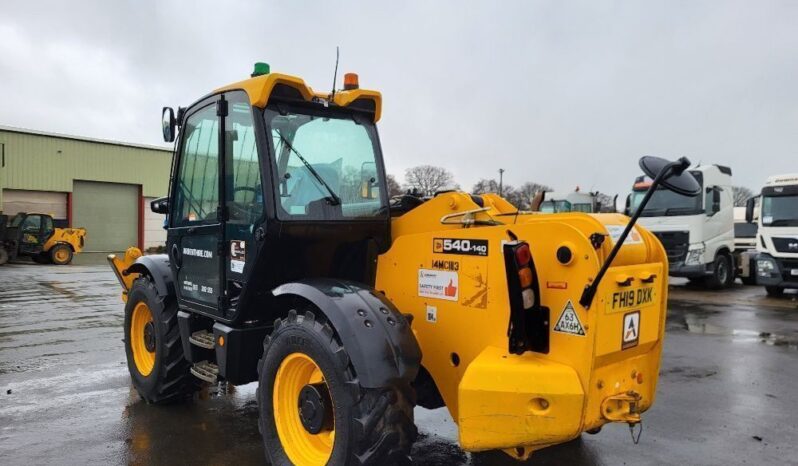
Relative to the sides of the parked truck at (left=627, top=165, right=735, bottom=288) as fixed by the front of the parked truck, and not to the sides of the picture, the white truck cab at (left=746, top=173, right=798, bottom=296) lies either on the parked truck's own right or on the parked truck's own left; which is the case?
on the parked truck's own left

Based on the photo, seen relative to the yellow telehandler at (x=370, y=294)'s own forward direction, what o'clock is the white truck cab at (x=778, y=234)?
The white truck cab is roughly at 3 o'clock from the yellow telehandler.

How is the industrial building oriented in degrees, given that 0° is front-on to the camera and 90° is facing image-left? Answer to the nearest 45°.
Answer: approximately 315°

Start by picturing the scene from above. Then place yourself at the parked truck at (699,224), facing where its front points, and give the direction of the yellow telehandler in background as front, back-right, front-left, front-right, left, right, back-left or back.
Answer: front-right

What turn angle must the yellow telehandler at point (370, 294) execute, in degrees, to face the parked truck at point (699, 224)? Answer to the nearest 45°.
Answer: approximately 90° to its right

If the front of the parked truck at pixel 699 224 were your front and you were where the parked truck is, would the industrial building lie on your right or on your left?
on your right

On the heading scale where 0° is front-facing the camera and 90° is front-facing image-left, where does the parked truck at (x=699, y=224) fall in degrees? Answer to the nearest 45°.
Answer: approximately 45°

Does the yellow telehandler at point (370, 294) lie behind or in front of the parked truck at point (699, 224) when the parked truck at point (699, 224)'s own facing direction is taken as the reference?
in front
